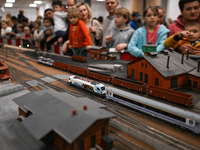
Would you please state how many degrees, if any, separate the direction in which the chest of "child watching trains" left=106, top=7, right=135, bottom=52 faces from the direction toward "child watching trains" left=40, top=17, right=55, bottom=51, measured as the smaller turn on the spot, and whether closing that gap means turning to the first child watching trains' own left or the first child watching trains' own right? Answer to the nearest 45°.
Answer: approximately 90° to the first child watching trains' own right

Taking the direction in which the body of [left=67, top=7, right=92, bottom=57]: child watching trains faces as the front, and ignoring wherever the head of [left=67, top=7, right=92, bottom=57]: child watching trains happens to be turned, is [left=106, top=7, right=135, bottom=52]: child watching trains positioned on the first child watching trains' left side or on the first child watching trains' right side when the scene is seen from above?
on the first child watching trains' left side

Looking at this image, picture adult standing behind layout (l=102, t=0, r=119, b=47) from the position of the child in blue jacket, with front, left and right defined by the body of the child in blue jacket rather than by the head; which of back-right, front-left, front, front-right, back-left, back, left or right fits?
back-right

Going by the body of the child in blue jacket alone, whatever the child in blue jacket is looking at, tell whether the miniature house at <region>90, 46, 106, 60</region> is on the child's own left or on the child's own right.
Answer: on the child's own right

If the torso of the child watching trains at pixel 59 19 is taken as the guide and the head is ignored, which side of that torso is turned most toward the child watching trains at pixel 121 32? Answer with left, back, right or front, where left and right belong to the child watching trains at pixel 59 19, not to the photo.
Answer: left

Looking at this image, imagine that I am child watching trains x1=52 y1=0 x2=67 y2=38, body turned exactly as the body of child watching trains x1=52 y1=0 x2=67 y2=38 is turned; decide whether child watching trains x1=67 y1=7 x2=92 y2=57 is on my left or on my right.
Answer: on my left

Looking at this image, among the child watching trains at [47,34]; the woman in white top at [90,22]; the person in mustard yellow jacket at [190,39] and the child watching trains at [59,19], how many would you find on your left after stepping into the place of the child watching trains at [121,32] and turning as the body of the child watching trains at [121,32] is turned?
1

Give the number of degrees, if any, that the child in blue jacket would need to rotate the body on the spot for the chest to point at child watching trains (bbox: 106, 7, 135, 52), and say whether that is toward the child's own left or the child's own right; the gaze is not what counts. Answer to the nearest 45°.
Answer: approximately 135° to the child's own right

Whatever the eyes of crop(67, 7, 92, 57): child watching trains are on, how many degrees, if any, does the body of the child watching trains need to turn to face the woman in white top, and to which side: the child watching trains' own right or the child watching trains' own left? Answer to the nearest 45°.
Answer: approximately 180°

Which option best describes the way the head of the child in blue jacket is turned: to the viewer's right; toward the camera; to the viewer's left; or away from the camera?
toward the camera

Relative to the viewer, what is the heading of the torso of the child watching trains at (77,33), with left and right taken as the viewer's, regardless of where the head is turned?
facing the viewer and to the left of the viewer

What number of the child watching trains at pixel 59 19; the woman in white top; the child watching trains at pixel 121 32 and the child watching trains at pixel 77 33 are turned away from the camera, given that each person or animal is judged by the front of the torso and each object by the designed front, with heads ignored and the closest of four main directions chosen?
0

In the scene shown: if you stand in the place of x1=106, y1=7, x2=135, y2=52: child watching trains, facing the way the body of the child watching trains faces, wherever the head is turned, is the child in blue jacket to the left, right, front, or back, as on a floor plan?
left

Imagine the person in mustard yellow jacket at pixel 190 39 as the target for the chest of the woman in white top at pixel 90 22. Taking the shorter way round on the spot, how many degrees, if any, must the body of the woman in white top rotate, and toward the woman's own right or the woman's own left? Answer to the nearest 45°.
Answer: approximately 90° to the woman's own left

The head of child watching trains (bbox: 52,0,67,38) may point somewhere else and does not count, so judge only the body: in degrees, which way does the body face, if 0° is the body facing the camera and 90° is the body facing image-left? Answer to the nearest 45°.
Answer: approximately 45°

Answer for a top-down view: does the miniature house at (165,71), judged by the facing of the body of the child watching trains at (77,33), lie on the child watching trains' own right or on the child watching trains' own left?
on the child watching trains' own left

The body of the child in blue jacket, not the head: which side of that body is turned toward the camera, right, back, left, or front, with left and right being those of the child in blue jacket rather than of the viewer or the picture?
front
